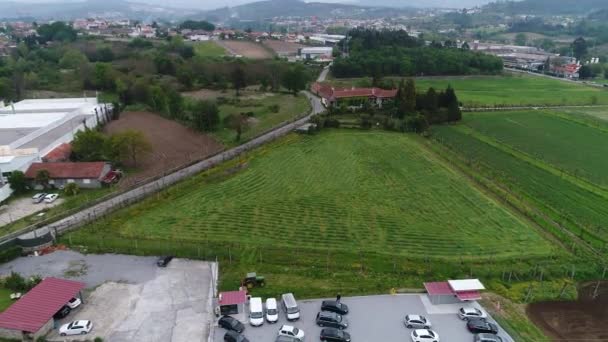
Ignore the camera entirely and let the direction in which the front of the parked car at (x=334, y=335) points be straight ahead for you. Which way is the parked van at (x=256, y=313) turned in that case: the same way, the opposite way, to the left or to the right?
to the right
